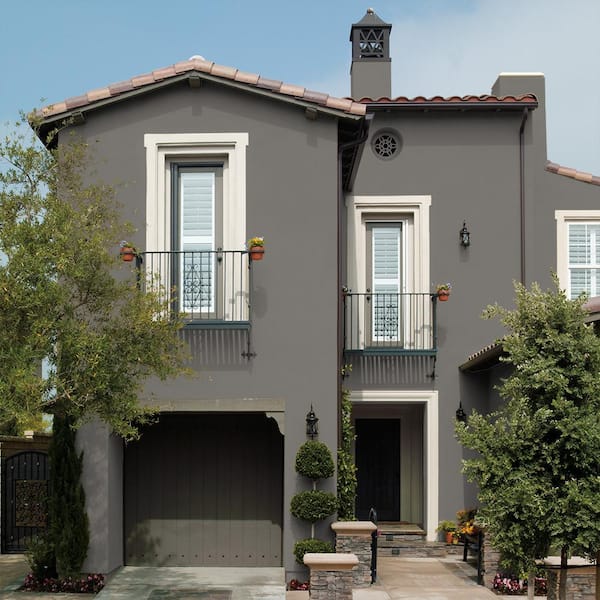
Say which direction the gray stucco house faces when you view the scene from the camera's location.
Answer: facing the viewer

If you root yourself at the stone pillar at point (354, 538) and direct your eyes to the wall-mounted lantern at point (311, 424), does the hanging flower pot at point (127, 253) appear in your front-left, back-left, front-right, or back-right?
front-left

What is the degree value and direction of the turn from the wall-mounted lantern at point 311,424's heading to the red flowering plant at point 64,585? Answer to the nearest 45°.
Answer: approximately 90° to its right

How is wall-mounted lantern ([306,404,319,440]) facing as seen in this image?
toward the camera

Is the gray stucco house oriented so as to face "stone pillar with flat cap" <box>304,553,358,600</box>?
yes

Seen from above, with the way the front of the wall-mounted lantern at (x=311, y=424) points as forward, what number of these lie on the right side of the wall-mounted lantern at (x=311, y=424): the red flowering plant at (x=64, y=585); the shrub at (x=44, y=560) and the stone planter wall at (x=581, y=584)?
2

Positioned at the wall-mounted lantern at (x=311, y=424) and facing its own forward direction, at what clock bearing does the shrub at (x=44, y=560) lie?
The shrub is roughly at 3 o'clock from the wall-mounted lantern.

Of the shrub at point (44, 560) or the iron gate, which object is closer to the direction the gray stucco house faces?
the shrub

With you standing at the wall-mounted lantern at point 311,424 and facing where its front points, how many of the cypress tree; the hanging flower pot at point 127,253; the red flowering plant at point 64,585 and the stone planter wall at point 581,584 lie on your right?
3

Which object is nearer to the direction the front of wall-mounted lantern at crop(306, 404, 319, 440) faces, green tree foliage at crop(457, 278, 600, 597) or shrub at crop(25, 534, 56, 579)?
the green tree foliage
